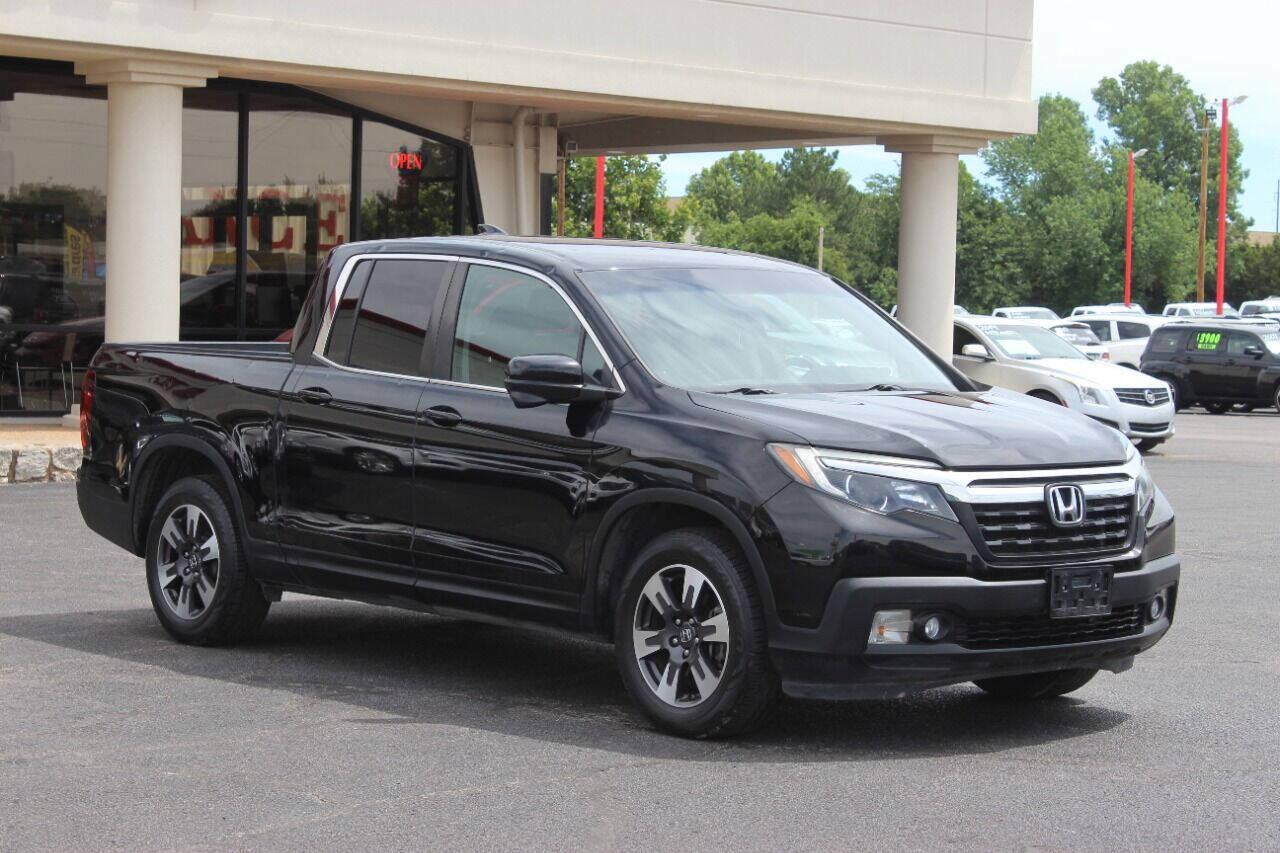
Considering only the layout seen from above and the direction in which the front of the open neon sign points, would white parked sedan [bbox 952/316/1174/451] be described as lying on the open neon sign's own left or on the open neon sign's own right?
on the open neon sign's own left

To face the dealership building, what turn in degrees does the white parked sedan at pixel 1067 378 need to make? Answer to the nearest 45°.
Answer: approximately 90° to its right

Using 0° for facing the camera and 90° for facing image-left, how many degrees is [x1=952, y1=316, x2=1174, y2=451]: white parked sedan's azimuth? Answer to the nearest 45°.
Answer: approximately 315°

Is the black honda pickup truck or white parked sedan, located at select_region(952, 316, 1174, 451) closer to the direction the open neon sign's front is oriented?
the black honda pickup truck

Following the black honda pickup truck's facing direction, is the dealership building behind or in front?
behind

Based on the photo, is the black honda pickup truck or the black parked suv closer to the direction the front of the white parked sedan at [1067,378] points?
the black honda pickup truck

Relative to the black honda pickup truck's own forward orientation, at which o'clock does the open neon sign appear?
The open neon sign is roughly at 7 o'clock from the black honda pickup truck.

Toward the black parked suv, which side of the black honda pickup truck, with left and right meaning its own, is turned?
left

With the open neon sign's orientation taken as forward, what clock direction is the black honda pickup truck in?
The black honda pickup truck is roughly at 12 o'clock from the open neon sign.

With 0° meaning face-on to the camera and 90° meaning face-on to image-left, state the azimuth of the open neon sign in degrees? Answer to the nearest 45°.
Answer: approximately 0°

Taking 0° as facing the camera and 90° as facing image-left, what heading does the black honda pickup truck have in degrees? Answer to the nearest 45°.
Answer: approximately 315°
